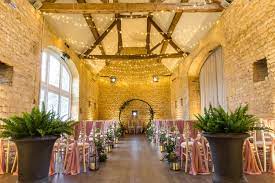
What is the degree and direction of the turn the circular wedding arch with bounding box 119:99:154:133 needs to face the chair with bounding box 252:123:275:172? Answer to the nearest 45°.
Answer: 0° — it already faces it

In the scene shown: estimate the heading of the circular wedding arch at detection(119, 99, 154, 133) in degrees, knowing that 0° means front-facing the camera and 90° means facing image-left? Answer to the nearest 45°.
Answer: approximately 0°

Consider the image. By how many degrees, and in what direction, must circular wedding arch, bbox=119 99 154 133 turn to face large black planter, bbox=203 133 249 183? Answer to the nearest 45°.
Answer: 0° — it already faces it

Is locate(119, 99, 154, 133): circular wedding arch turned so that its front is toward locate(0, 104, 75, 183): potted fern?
yes

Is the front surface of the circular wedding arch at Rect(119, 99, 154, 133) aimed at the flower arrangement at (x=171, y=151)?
yes

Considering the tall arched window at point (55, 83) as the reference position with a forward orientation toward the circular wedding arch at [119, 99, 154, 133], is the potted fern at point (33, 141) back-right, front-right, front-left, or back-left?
back-right
